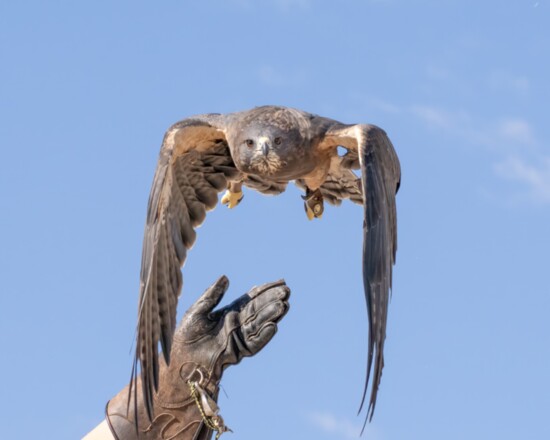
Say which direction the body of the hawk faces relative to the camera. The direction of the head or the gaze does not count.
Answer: toward the camera
